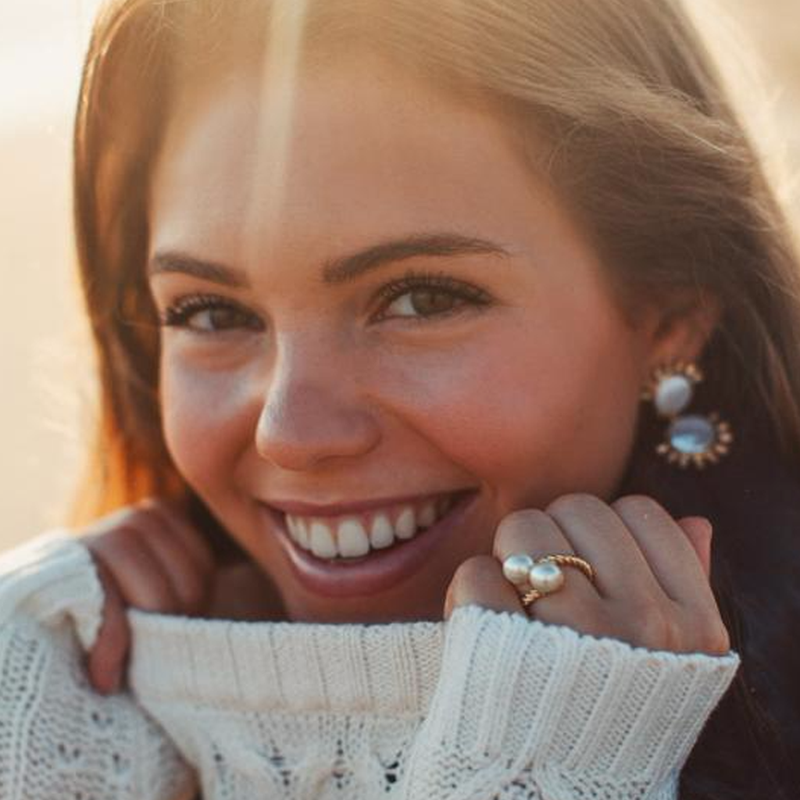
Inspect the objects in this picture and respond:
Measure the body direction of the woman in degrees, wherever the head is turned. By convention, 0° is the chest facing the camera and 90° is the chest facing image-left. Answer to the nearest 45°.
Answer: approximately 45°
